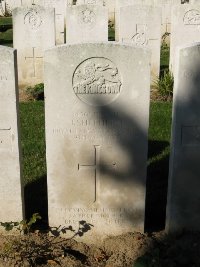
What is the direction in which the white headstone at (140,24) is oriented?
toward the camera

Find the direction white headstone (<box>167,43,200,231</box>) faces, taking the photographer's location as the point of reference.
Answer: facing the viewer

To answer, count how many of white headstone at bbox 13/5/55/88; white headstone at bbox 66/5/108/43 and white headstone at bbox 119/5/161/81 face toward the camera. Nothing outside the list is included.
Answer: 3

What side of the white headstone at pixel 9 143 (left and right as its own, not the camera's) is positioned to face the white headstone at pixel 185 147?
left

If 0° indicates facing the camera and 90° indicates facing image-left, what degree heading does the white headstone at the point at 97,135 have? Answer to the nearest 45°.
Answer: approximately 0°

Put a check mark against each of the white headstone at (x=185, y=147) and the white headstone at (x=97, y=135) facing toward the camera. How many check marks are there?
2

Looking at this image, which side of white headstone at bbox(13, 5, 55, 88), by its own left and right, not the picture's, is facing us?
front

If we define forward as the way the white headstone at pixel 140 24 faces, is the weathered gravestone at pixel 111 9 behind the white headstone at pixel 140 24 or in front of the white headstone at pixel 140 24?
behind

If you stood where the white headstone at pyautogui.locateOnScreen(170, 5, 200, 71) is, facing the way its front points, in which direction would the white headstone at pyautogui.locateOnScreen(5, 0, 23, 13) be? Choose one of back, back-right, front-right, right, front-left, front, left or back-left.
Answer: back-right

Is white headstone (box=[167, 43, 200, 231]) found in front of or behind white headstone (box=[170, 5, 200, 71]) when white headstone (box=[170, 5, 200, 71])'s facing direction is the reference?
in front
